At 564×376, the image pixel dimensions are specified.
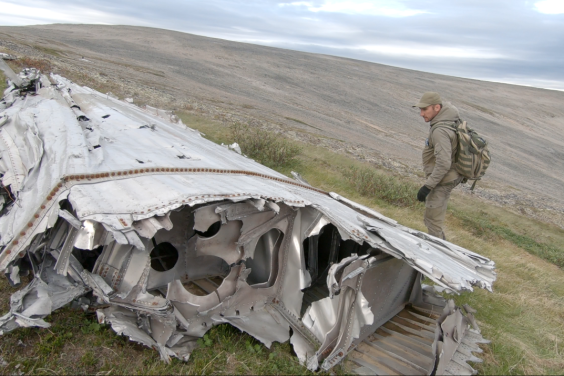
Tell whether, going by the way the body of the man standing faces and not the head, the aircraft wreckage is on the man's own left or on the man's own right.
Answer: on the man's own left

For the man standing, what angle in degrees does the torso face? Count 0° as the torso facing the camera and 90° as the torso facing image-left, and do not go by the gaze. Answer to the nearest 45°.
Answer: approximately 90°
